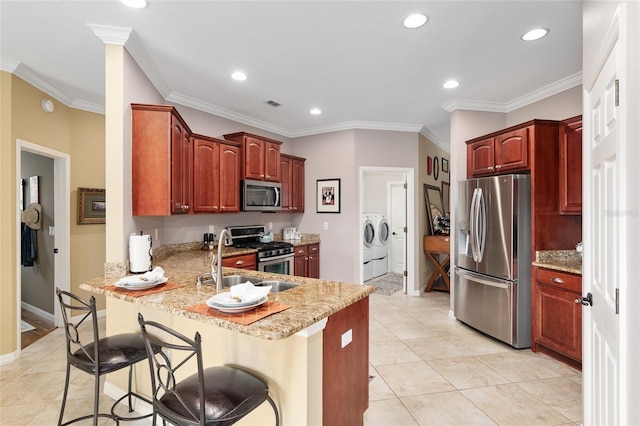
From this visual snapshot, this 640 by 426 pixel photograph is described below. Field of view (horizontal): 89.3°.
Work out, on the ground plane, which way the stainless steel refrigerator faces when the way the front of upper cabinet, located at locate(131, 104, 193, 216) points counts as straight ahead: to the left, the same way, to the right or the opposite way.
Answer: the opposite way

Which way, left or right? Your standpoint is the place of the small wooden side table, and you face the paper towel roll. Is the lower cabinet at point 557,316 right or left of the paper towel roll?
left

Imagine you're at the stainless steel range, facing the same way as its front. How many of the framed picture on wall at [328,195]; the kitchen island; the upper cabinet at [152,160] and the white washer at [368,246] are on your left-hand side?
2

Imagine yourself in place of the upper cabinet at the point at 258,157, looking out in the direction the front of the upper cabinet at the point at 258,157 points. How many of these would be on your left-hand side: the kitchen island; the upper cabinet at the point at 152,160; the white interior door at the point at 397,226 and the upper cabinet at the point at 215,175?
1

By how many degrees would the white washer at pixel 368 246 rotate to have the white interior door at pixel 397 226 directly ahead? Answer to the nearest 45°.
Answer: approximately 90° to its left

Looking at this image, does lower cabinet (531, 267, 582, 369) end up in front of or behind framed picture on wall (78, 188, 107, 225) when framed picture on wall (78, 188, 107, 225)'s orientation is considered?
in front

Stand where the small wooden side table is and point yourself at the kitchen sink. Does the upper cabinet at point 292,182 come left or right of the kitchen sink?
right

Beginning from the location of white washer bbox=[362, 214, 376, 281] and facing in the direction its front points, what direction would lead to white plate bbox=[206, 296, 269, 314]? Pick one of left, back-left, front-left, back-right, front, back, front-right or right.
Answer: front-right

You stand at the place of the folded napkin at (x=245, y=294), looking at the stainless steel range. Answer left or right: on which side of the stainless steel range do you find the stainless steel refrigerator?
right

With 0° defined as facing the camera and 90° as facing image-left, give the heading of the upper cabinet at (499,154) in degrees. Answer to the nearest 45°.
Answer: approximately 45°

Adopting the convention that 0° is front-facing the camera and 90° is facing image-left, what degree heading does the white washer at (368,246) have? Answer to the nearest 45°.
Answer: approximately 315°

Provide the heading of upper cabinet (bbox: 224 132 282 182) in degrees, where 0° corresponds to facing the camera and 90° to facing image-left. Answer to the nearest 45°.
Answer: approximately 315°
